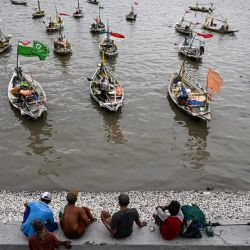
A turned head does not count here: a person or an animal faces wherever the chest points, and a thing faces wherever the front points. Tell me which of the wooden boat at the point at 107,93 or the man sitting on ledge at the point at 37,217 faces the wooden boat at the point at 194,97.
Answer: the man sitting on ledge

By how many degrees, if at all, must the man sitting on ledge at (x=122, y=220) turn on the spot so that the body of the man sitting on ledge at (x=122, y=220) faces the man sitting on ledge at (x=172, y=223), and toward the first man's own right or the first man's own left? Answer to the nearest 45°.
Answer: approximately 90° to the first man's own right

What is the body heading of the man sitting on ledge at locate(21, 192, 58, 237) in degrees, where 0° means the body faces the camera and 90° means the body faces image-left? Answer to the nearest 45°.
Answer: approximately 225°

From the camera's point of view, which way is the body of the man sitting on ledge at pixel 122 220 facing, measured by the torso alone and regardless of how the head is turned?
away from the camera

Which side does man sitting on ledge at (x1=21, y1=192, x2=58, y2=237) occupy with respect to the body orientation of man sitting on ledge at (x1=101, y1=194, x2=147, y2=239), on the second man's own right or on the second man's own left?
on the second man's own left
